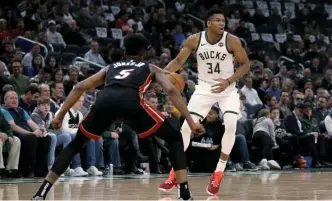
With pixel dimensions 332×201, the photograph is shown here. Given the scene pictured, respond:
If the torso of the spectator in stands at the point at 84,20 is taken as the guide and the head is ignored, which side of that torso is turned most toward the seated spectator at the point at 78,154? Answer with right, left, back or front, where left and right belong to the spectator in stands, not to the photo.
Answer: front

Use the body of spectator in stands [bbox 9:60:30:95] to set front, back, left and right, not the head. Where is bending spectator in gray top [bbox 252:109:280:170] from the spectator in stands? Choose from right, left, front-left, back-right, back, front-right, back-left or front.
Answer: left

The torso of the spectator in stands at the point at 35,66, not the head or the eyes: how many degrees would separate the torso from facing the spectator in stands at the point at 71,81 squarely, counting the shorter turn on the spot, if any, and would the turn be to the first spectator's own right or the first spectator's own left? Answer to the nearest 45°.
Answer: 0° — they already face them

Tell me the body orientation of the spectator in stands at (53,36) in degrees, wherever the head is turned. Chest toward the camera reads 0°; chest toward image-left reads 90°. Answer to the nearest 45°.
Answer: approximately 315°

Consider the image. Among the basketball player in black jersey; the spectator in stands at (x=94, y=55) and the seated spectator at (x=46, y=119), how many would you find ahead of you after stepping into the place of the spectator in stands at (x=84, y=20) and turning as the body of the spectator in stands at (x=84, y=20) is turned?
3

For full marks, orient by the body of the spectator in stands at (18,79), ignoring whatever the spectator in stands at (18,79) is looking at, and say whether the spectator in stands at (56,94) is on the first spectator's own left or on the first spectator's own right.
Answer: on the first spectator's own left

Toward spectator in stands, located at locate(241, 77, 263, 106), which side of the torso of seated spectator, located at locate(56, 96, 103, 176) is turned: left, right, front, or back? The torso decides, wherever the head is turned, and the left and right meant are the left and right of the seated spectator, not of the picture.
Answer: left

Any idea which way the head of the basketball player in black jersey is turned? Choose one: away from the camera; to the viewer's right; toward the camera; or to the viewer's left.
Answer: away from the camera

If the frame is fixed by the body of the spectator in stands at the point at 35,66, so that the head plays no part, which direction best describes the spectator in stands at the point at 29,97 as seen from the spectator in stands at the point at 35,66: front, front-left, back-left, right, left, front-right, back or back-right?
front-right

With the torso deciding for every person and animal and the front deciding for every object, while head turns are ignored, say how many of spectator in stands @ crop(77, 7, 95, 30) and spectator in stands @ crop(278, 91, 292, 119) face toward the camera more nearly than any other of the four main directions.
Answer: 2
